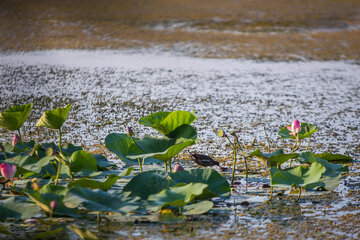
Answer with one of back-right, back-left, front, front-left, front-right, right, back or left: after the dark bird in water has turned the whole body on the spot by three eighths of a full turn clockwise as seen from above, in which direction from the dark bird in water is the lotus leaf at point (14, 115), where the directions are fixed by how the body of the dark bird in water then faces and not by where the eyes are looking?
front-right

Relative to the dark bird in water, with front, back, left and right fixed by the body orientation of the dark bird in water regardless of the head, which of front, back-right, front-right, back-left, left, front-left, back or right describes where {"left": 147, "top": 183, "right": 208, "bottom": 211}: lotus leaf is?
right

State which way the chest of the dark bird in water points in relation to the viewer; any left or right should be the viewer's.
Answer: facing to the right of the viewer

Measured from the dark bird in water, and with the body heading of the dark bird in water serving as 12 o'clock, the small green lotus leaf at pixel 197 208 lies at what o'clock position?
The small green lotus leaf is roughly at 3 o'clock from the dark bird in water.
